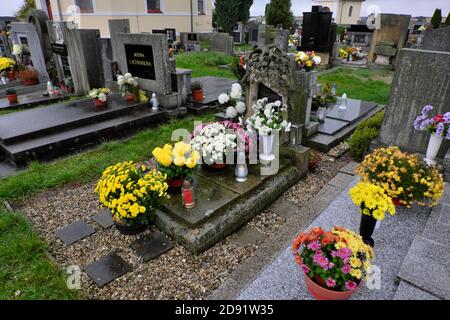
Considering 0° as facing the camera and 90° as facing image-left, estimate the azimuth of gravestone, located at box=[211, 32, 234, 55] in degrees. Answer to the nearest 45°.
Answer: approximately 45°

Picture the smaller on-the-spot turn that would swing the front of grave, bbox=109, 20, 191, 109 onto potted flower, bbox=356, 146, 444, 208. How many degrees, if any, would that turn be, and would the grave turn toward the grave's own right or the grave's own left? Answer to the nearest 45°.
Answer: approximately 90° to the grave's own left

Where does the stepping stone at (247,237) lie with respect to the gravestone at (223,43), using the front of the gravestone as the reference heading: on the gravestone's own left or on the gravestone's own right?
on the gravestone's own left

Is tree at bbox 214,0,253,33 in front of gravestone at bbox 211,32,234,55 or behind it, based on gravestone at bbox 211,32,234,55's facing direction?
behind

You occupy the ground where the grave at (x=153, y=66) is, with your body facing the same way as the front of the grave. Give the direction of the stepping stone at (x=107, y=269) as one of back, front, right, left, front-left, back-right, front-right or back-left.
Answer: front-left

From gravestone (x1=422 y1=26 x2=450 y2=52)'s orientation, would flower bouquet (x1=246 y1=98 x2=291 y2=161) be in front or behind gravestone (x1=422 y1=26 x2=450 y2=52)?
in front

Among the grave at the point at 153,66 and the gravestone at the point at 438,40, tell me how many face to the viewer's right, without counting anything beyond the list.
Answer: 0

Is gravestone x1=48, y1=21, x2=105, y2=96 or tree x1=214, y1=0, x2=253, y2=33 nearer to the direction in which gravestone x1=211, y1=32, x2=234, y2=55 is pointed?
the gravestone

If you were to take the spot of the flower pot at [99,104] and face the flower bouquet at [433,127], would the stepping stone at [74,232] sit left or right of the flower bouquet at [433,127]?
right

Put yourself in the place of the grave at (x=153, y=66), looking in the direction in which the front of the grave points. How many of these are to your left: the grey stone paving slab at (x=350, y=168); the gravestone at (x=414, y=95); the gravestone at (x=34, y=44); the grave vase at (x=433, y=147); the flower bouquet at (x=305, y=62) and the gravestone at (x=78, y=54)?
4

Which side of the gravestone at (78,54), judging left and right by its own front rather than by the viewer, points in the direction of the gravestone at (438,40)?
left

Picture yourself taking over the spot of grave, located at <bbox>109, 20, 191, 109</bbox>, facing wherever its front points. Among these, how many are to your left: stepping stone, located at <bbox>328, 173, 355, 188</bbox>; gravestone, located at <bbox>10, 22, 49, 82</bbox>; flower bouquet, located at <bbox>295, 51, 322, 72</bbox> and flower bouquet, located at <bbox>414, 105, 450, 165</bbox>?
3
